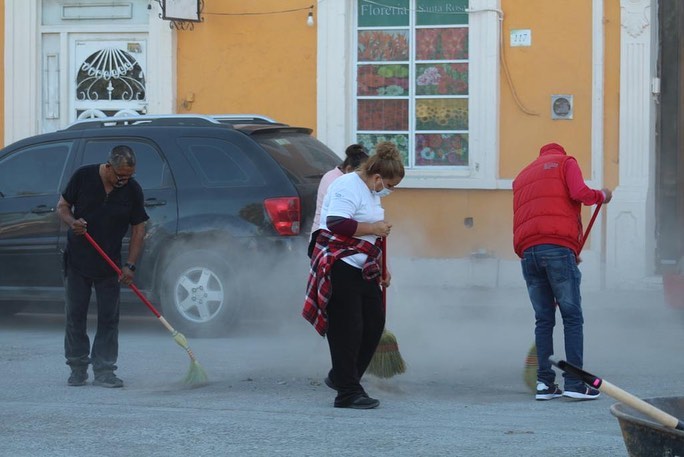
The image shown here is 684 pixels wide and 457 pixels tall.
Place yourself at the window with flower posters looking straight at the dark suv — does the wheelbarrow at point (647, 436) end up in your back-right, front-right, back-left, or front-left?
front-left

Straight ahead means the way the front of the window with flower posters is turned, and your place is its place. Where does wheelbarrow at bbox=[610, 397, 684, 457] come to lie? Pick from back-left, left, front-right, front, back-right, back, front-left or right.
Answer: front

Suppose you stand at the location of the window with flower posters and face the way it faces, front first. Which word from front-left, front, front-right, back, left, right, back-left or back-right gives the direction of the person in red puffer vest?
front

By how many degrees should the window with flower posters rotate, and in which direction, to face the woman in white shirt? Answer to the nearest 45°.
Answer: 0° — it already faces them

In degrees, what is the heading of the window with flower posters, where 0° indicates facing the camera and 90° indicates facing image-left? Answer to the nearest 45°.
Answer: approximately 0°
